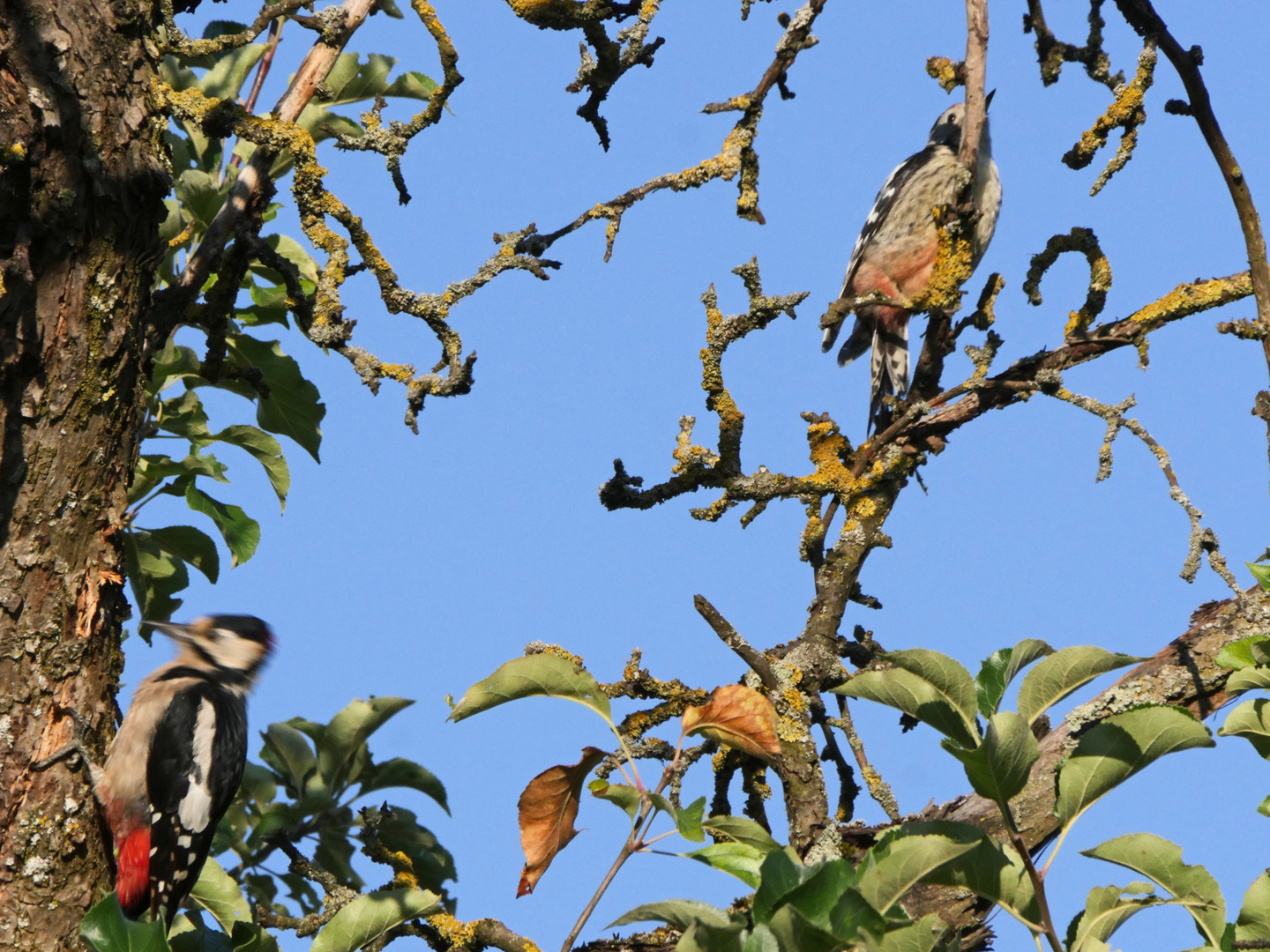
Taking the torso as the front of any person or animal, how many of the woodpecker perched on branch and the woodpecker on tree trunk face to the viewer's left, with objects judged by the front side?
1

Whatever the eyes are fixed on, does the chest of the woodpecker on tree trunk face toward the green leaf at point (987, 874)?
no

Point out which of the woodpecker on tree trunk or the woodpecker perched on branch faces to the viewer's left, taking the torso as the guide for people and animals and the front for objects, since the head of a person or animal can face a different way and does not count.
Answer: the woodpecker on tree trunk

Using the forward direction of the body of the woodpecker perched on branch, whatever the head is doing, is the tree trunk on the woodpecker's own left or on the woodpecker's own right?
on the woodpecker's own right

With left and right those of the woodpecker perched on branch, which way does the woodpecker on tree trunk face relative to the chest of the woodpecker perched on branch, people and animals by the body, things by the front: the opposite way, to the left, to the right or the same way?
to the right

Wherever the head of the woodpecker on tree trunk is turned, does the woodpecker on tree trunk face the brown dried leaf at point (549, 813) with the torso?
no

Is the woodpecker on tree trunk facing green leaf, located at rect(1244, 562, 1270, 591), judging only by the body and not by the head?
no

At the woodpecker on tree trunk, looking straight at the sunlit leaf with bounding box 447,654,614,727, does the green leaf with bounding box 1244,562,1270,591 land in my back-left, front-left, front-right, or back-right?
front-left

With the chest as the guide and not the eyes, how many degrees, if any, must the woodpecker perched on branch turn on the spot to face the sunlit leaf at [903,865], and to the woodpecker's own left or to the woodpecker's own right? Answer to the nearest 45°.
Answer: approximately 45° to the woodpecker's own right

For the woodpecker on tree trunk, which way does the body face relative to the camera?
to the viewer's left
